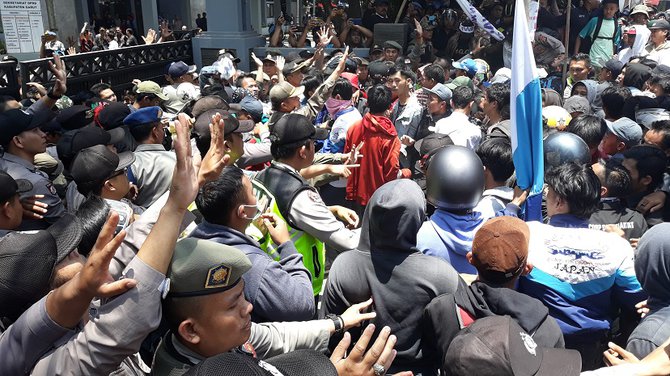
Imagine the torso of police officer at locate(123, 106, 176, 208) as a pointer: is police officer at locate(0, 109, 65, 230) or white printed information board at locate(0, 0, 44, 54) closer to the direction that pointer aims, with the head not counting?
the white printed information board

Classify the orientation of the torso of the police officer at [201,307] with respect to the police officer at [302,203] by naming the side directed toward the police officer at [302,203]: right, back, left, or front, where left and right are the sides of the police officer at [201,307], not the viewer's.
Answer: left

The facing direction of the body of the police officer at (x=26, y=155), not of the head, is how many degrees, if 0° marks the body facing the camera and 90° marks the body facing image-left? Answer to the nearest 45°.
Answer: approximately 270°

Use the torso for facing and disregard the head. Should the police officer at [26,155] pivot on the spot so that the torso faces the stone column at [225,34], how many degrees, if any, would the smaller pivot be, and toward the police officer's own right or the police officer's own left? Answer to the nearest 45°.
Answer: approximately 45° to the police officer's own left

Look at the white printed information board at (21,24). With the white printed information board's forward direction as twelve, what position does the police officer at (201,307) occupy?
The police officer is roughly at 12 o'clock from the white printed information board.

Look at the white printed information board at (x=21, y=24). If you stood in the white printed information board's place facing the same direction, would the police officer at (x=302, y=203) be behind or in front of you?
in front

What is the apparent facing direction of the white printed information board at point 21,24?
toward the camera
